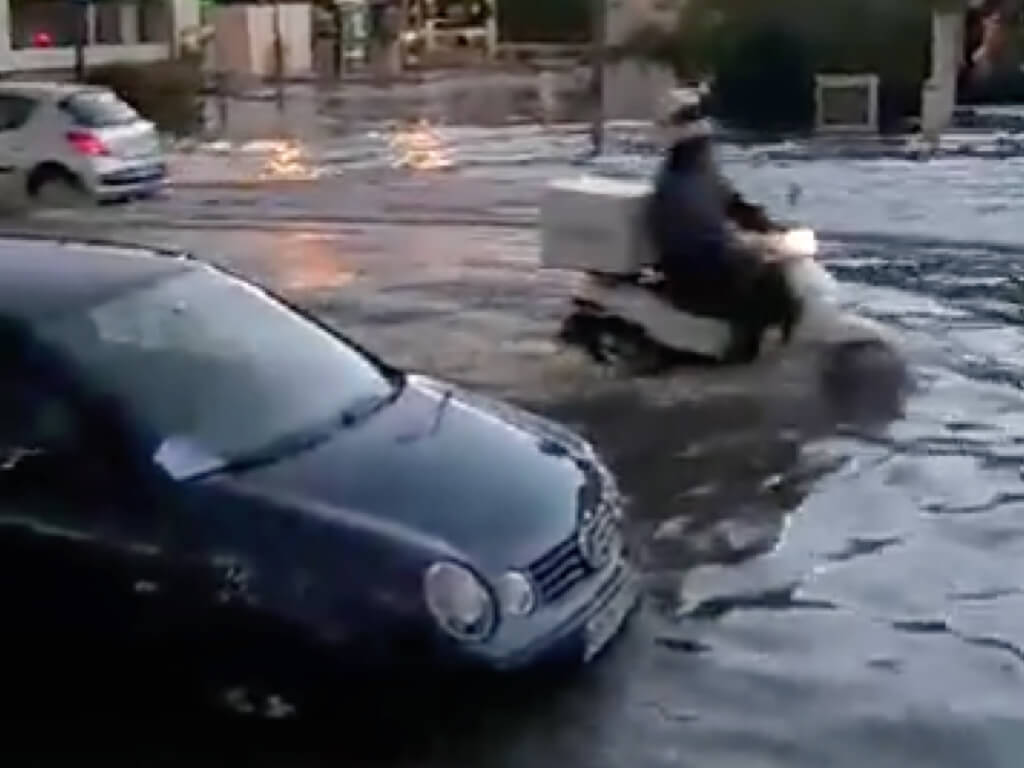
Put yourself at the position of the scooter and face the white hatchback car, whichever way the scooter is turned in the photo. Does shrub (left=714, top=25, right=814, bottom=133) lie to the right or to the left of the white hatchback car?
right

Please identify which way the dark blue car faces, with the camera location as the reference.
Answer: facing the viewer and to the right of the viewer

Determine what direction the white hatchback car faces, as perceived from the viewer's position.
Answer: facing away from the viewer and to the left of the viewer

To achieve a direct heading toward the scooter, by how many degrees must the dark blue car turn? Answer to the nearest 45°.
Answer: approximately 135° to its left

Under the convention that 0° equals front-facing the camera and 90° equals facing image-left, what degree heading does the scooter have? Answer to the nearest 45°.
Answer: approximately 270°

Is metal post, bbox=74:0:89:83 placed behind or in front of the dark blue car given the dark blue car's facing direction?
behind

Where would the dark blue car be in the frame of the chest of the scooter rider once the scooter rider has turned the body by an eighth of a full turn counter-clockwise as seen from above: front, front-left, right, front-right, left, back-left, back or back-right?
back-right

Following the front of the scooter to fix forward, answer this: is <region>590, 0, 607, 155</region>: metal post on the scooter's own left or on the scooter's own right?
on the scooter's own left

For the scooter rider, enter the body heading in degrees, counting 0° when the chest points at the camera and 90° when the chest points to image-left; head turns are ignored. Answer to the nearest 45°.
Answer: approximately 270°

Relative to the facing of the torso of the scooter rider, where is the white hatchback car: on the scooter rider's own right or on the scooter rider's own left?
on the scooter rider's own left

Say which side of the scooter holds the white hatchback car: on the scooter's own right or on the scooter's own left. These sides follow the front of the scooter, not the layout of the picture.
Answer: on the scooter's own left

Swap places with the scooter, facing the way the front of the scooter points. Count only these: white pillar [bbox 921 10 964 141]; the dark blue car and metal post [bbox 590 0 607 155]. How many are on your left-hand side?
2

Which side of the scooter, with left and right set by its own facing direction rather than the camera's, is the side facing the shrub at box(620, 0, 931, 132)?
left
